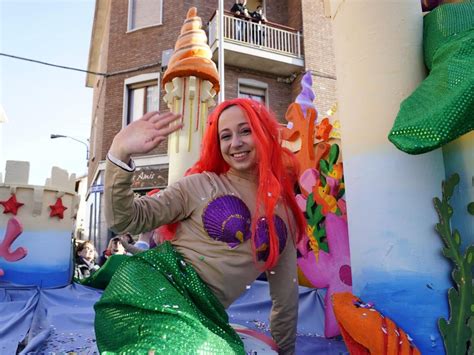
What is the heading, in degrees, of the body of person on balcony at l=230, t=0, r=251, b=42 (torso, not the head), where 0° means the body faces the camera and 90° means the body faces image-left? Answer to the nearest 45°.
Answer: approximately 0°

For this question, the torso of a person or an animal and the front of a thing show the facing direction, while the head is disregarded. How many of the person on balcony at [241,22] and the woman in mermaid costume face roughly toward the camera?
2

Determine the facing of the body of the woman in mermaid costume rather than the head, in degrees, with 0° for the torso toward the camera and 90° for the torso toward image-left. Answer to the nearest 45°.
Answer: approximately 0°
